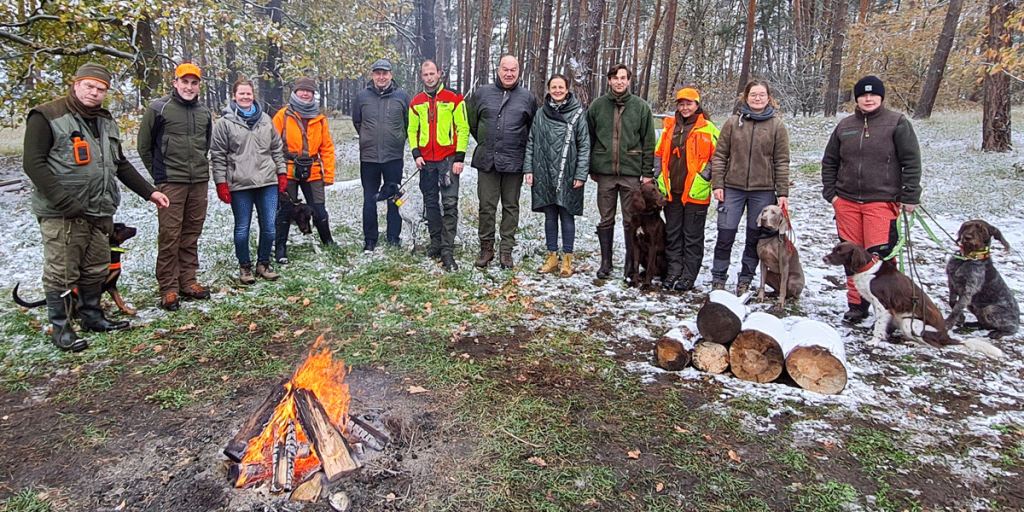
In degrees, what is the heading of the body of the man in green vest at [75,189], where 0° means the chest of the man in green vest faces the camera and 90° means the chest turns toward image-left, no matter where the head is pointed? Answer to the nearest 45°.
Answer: approximately 315°

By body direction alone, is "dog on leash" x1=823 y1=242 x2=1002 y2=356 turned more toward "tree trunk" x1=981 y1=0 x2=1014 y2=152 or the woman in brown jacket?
the woman in brown jacket

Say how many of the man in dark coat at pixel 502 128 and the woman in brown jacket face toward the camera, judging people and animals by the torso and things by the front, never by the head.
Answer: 2

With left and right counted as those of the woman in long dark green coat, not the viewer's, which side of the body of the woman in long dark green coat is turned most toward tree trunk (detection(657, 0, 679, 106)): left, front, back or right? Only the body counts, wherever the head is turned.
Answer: back

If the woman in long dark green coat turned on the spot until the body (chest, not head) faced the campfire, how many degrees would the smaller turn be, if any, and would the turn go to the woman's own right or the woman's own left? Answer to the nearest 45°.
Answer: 0° — they already face it

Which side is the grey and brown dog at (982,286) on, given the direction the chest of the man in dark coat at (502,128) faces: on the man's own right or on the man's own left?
on the man's own left

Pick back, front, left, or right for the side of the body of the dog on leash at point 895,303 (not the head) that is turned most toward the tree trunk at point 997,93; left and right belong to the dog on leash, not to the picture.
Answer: right
